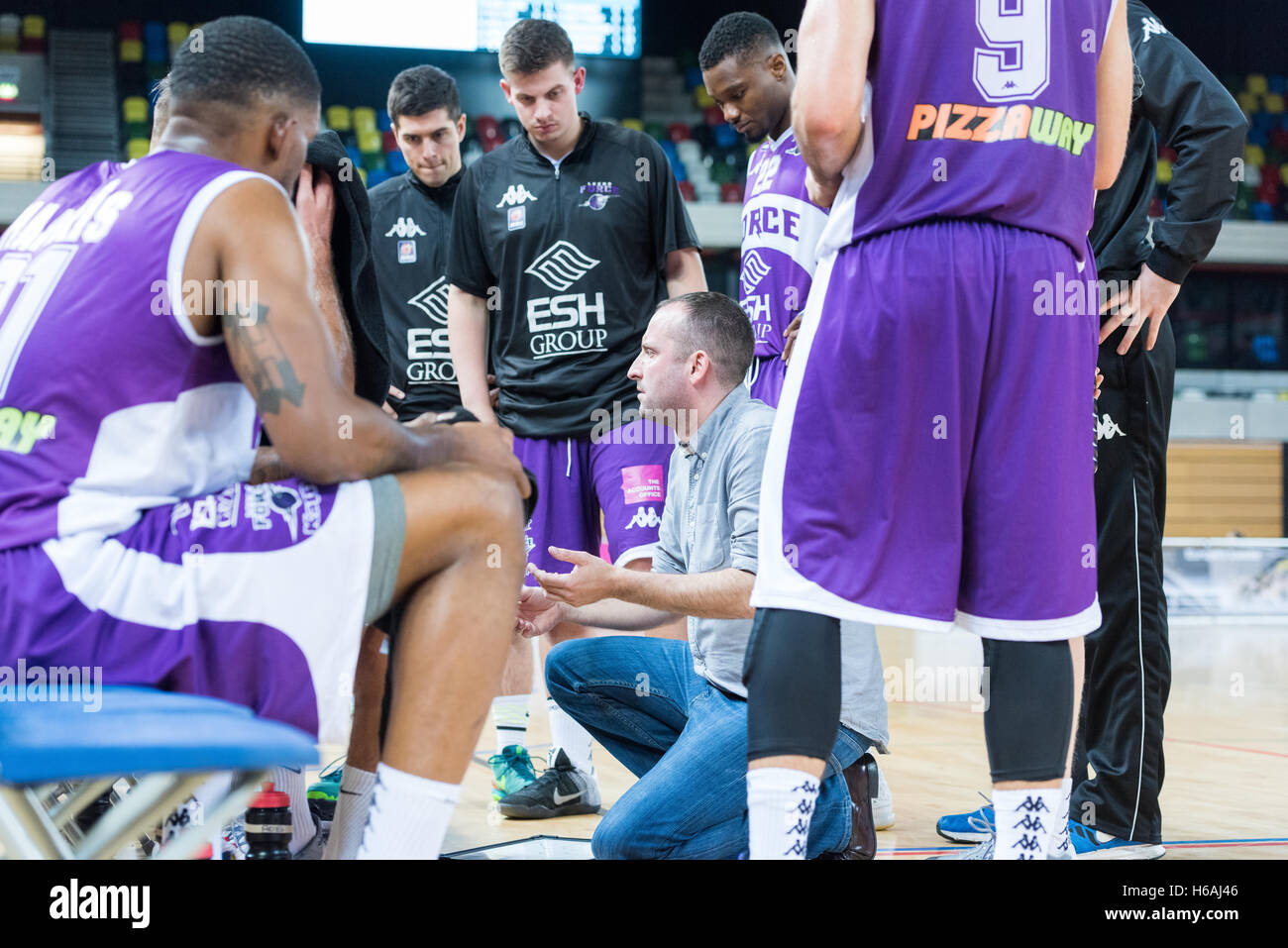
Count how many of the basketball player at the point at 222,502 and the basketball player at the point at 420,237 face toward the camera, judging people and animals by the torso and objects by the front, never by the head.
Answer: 1

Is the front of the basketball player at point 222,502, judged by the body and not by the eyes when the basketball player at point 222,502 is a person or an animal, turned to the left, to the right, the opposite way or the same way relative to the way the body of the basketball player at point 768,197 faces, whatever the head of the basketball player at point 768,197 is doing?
the opposite way

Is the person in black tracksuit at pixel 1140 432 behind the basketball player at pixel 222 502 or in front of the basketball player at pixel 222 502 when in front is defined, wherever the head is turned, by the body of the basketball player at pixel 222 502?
in front

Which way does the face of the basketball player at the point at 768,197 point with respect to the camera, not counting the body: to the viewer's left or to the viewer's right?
to the viewer's left

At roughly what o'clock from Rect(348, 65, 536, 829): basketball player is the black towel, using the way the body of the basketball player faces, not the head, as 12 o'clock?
The black towel is roughly at 12 o'clock from the basketball player.

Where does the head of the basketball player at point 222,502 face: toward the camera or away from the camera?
away from the camera

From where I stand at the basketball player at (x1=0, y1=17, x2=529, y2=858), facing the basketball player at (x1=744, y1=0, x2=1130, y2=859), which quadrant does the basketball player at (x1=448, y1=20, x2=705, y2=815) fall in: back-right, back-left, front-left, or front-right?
front-left

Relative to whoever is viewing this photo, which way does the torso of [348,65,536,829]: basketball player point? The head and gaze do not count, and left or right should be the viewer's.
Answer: facing the viewer

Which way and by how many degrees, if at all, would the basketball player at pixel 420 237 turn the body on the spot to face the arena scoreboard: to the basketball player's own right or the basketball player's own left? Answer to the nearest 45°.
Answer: approximately 180°

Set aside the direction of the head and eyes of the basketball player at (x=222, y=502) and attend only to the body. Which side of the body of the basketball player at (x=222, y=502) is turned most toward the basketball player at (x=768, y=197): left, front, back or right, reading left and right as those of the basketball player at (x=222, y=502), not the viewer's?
front

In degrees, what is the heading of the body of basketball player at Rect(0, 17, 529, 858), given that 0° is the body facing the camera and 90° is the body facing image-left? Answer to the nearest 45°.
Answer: approximately 225°
